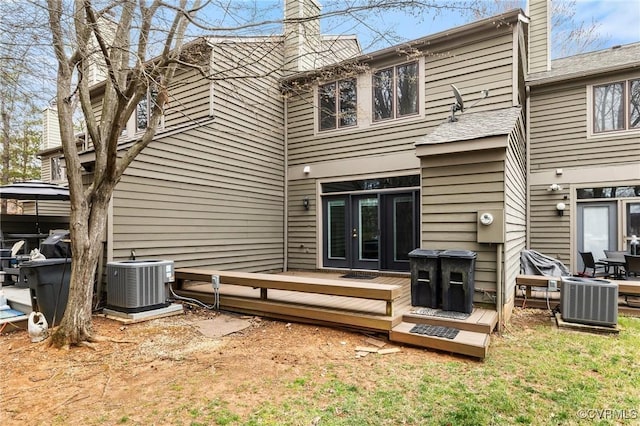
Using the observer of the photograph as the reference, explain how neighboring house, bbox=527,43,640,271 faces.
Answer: facing the viewer

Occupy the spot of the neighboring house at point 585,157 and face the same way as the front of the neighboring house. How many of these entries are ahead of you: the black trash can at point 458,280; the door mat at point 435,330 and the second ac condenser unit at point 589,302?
3

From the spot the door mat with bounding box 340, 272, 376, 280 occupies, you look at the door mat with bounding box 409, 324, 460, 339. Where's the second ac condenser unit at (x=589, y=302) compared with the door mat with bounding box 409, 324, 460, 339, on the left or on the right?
left

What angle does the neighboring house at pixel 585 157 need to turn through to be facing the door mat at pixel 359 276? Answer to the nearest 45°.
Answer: approximately 45° to its right

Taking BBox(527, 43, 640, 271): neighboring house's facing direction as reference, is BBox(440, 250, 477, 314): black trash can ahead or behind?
ahead

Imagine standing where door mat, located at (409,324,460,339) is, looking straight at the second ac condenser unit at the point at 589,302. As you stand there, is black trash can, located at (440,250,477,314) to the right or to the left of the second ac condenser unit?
left
